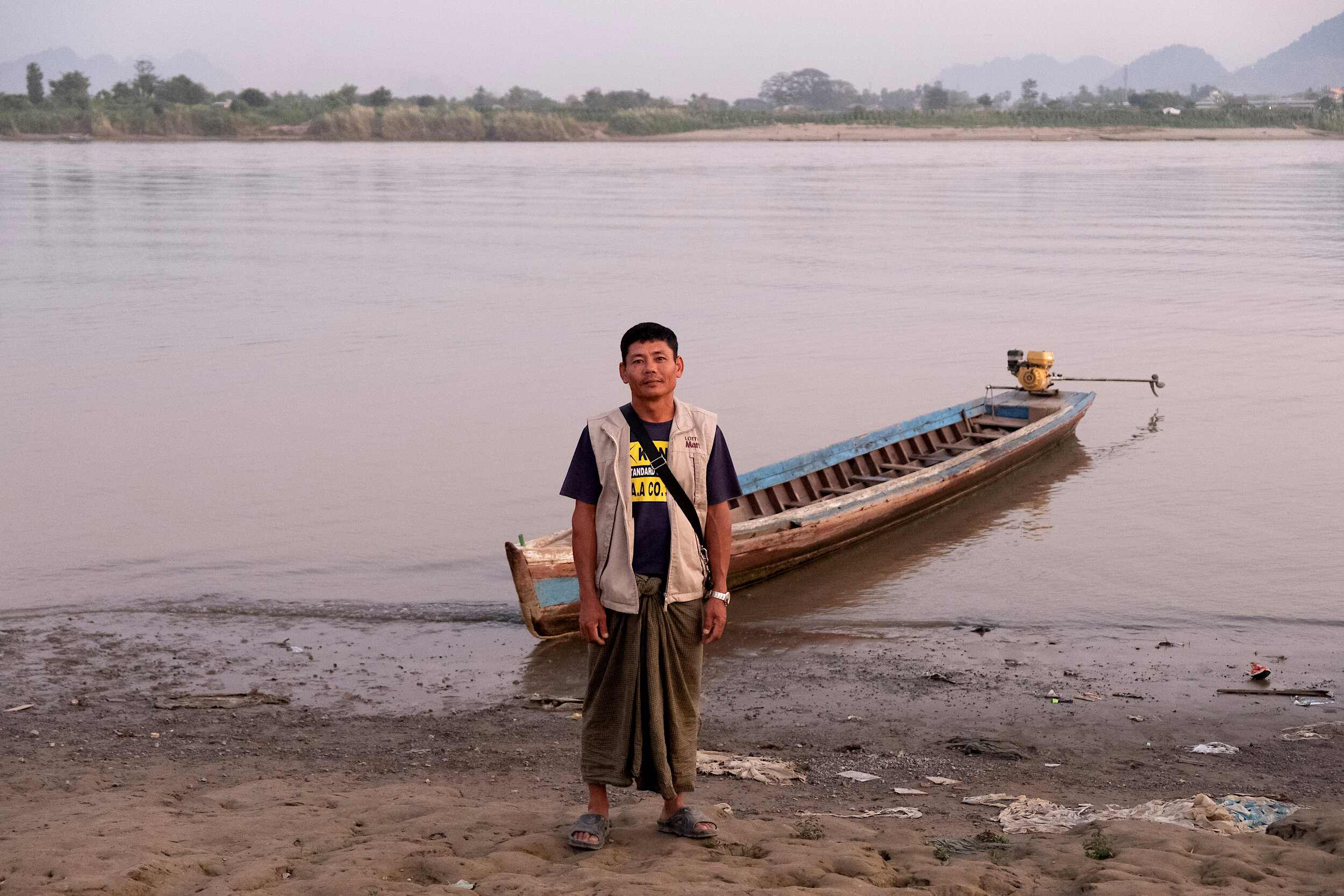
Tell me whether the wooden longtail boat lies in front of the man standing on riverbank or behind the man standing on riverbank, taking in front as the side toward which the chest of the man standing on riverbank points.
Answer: behind

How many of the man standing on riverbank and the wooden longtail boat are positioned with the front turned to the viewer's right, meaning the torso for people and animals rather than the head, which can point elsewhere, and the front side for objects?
0

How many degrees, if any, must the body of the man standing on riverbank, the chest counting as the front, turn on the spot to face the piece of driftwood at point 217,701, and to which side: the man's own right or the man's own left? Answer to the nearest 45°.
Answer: approximately 135° to the man's own right

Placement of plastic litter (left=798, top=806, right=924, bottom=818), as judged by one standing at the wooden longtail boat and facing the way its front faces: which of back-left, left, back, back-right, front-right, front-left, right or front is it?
front-left

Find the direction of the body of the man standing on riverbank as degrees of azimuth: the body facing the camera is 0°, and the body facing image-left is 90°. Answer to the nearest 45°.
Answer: approximately 0°

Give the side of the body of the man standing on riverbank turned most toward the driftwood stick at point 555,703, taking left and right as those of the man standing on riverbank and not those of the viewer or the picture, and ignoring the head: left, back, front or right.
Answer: back

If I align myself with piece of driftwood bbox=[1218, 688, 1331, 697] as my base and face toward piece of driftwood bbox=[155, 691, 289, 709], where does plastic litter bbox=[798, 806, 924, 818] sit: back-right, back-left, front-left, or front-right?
front-left

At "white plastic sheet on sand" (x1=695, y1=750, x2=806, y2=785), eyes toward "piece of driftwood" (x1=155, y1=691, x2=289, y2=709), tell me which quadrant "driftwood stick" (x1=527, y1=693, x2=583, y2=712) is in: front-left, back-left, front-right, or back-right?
front-right

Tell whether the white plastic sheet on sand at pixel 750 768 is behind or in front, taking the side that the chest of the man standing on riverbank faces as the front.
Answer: behind

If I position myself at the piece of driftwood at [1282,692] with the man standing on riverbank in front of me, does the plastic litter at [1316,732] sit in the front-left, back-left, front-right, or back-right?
front-left

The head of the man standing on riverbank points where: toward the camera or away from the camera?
toward the camera

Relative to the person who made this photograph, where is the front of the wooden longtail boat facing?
facing the viewer and to the left of the viewer

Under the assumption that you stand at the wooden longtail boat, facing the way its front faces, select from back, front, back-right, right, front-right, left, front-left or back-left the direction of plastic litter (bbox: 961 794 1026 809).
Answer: front-left
